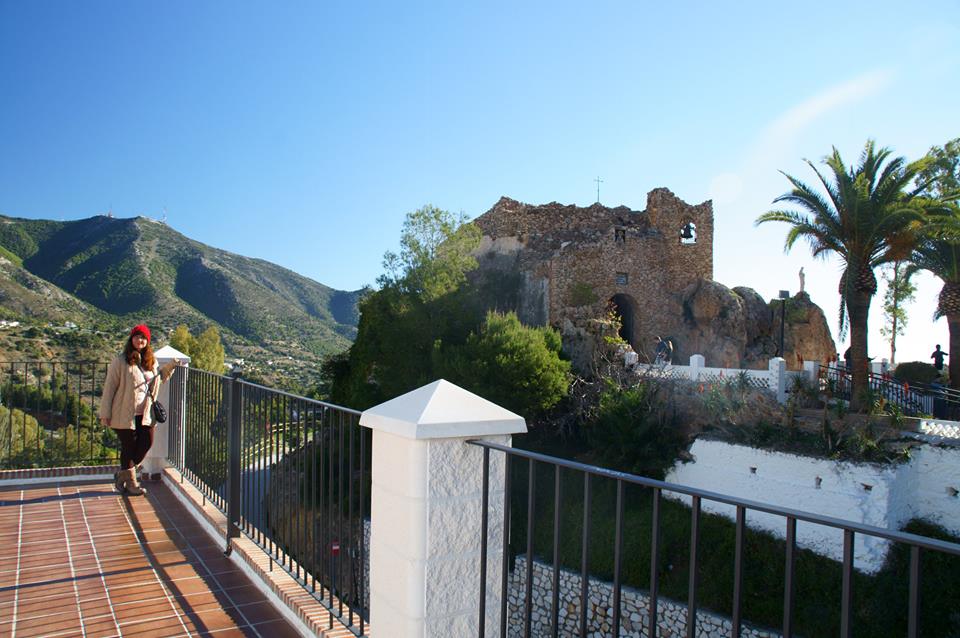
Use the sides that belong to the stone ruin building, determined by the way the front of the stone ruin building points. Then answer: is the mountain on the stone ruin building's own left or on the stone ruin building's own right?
on the stone ruin building's own right

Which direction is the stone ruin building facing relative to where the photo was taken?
toward the camera

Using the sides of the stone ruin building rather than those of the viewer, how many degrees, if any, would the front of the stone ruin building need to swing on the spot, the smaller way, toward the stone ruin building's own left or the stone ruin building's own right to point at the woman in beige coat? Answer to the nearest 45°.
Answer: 0° — it already faces them

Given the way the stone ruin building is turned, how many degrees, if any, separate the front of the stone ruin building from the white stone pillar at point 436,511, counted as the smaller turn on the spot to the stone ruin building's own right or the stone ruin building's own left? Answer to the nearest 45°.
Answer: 0° — it already faces it

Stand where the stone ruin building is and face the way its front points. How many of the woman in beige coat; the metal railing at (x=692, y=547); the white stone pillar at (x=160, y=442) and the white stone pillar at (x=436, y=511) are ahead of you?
4

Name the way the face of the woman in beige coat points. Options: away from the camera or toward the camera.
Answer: toward the camera

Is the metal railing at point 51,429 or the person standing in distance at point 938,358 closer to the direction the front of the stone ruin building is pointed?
the metal railing

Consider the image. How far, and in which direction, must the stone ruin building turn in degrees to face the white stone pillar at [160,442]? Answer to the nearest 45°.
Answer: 0° — it already faces it

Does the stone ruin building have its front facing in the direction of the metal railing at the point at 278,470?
yes

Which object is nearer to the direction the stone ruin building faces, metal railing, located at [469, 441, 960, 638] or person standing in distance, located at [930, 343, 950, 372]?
the metal railing

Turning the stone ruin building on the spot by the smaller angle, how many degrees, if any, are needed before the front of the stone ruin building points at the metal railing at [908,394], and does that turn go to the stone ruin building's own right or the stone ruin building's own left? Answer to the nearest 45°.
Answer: approximately 45° to the stone ruin building's own left

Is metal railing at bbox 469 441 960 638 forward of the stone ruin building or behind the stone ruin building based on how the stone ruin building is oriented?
forward
